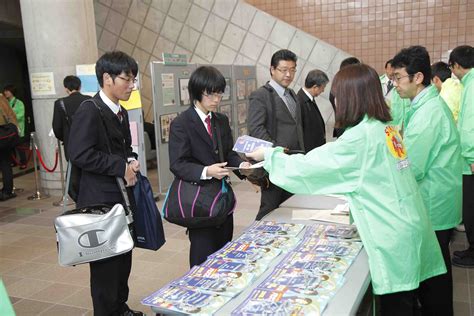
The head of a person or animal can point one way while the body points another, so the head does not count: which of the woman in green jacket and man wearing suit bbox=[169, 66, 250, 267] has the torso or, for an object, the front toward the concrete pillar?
the woman in green jacket

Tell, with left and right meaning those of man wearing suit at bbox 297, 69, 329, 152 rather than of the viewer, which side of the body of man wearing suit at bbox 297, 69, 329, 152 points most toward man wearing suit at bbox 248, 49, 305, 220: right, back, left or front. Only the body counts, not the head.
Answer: right

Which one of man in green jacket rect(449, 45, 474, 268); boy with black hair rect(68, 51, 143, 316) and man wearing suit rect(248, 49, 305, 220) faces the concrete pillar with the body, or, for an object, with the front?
the man in green jacket

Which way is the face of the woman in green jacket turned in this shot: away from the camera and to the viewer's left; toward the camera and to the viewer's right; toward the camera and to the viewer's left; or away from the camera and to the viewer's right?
away from the camera and to the viewer's left

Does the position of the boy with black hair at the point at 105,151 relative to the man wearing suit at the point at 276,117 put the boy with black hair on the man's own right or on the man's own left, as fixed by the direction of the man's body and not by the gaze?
on the man's own right

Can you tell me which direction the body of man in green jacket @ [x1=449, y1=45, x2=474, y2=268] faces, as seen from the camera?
to the viewer's left

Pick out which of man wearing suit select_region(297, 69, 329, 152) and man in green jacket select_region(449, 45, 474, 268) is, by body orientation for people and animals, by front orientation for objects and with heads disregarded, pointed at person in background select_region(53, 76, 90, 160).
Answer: the man in green jacket

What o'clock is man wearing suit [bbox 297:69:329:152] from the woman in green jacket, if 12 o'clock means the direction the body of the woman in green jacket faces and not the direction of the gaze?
The man wearing suit is roughly at 1 o'clock from the woman in green jacket.

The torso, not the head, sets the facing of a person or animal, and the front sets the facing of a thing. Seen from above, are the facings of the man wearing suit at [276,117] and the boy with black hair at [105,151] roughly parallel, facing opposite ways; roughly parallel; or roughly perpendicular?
roughly perpendicular

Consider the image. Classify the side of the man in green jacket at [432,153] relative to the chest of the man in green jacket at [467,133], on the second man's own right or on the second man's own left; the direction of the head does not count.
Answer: on the second man's own left

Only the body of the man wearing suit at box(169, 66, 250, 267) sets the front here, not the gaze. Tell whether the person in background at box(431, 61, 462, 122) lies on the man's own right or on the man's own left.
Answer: on the man's own left
